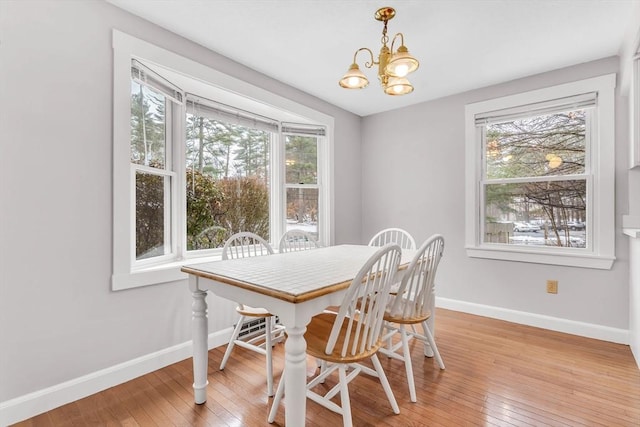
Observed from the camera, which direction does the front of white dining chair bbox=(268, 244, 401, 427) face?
facing away from the viewer and to the left of the viewer

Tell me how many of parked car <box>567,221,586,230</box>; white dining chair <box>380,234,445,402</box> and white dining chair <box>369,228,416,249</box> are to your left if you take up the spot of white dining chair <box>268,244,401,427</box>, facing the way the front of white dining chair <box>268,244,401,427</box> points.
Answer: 0

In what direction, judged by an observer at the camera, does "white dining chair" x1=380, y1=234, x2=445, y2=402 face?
facing away from the viewer and to the left of the viewer

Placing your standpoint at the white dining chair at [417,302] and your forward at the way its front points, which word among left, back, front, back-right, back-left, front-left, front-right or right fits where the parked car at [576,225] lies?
right

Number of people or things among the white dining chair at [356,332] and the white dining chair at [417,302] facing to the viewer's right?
0

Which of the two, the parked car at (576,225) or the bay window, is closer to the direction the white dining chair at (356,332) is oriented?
the bay window

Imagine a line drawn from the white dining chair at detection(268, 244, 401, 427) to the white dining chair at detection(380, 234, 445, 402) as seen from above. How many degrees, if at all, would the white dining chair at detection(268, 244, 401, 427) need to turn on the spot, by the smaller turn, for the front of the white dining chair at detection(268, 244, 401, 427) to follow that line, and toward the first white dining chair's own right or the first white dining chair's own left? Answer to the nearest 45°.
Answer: approximately 90° to the first white dining chair's own right

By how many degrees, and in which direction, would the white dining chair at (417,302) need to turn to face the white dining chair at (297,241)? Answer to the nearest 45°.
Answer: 0° — it already faces it

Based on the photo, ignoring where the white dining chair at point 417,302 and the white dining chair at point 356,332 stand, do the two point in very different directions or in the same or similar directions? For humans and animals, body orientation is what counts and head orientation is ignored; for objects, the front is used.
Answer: same or similar directions

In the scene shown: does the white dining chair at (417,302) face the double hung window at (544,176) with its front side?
no

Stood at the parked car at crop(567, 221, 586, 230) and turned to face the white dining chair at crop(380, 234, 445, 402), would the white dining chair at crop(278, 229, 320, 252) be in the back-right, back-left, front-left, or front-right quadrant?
front-right

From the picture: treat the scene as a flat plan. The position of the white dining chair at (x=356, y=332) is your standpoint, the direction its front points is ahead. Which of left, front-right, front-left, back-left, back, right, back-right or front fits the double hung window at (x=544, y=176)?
right
